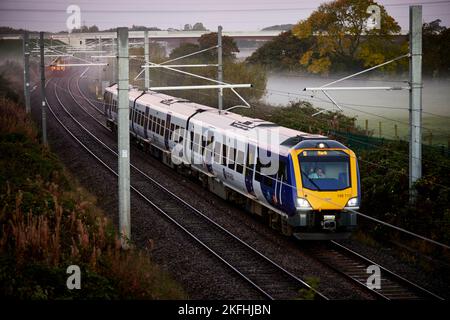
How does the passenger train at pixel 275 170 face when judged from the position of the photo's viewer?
facing the viewer and to the right of the viewer

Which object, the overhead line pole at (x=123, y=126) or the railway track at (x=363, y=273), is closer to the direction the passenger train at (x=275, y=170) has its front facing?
the railway track

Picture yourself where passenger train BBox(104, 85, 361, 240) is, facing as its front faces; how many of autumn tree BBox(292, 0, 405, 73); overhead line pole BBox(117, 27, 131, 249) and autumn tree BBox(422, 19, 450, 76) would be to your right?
1

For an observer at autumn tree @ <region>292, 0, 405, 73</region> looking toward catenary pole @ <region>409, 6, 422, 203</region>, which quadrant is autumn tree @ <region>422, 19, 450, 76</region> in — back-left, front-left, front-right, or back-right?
front-left

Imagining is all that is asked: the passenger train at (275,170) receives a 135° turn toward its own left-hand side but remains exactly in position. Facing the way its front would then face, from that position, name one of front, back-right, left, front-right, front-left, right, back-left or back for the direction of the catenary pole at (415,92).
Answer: right

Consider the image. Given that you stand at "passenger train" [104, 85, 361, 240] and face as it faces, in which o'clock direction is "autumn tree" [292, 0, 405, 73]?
The autumn tree is roughly at 8 o'clock from the passenger train.

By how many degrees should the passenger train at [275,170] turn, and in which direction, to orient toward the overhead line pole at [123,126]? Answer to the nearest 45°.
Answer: approximately 90° to its right
